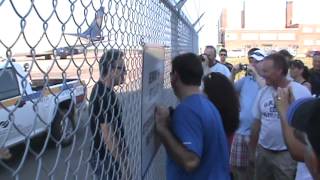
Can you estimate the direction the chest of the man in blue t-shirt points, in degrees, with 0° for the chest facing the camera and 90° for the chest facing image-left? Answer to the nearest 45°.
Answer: approximately 135°

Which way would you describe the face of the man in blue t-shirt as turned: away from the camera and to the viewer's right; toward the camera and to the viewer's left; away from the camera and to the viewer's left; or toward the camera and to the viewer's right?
away from the camera and to the viewer's left

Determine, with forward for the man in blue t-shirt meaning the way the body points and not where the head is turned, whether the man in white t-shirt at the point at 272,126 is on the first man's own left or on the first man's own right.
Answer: on the first man's own right
